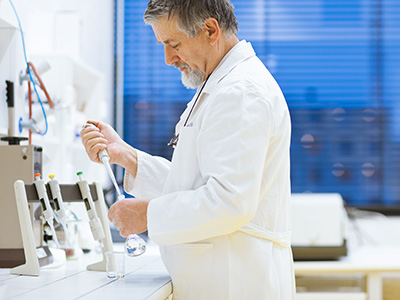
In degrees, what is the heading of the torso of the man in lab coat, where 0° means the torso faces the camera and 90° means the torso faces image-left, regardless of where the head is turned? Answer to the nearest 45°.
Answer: approximately 90°

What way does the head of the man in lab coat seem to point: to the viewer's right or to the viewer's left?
to the viewer's left
